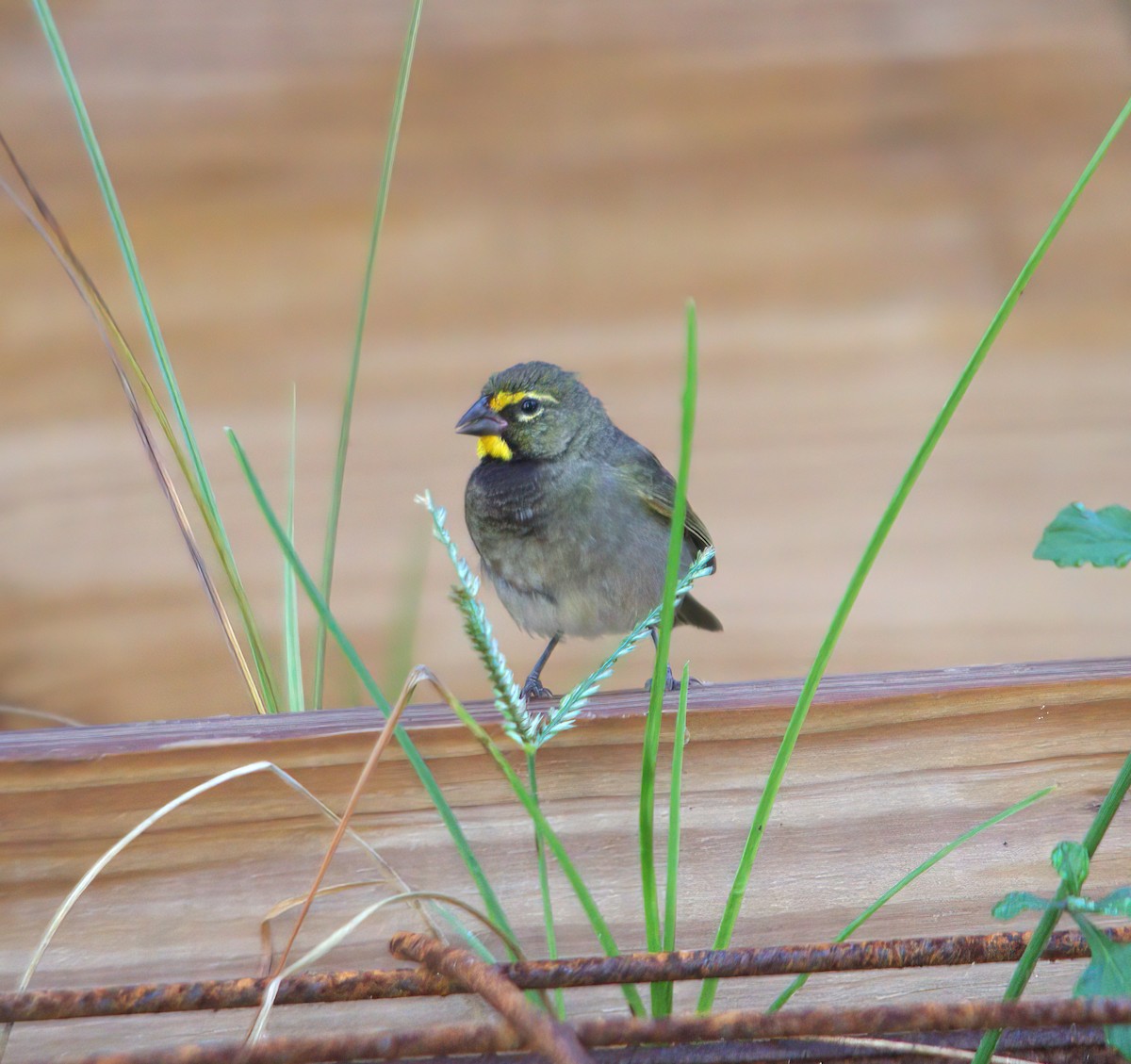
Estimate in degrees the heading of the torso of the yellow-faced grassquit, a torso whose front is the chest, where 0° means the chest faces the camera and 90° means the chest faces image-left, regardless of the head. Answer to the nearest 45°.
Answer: approximately 45°

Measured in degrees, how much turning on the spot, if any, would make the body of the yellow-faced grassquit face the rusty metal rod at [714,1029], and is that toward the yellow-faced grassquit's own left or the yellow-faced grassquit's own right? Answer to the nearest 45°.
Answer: approximately 45° to the yellow-faced grassquit's own left

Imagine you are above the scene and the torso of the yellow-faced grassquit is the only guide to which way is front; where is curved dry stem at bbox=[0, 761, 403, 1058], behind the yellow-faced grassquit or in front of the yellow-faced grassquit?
in front

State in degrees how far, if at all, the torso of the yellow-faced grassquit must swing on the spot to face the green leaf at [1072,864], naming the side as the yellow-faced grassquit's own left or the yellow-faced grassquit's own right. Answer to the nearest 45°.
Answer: approximately 45° to the yellow-faced grassquit's own left

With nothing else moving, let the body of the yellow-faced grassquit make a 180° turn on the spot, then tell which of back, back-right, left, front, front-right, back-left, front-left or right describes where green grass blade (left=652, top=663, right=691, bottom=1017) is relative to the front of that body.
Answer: back-right

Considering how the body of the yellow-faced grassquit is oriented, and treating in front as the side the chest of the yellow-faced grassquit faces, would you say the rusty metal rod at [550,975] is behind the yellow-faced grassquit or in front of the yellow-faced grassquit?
in front

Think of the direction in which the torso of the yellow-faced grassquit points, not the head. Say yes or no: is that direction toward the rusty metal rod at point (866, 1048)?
no

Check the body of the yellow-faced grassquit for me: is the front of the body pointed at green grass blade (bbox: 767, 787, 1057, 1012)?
no

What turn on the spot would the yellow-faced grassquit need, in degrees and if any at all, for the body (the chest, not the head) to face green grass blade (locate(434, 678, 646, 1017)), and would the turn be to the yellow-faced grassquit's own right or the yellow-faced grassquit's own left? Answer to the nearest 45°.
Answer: approximately 45° to the yellow-faced grassquit's own left
